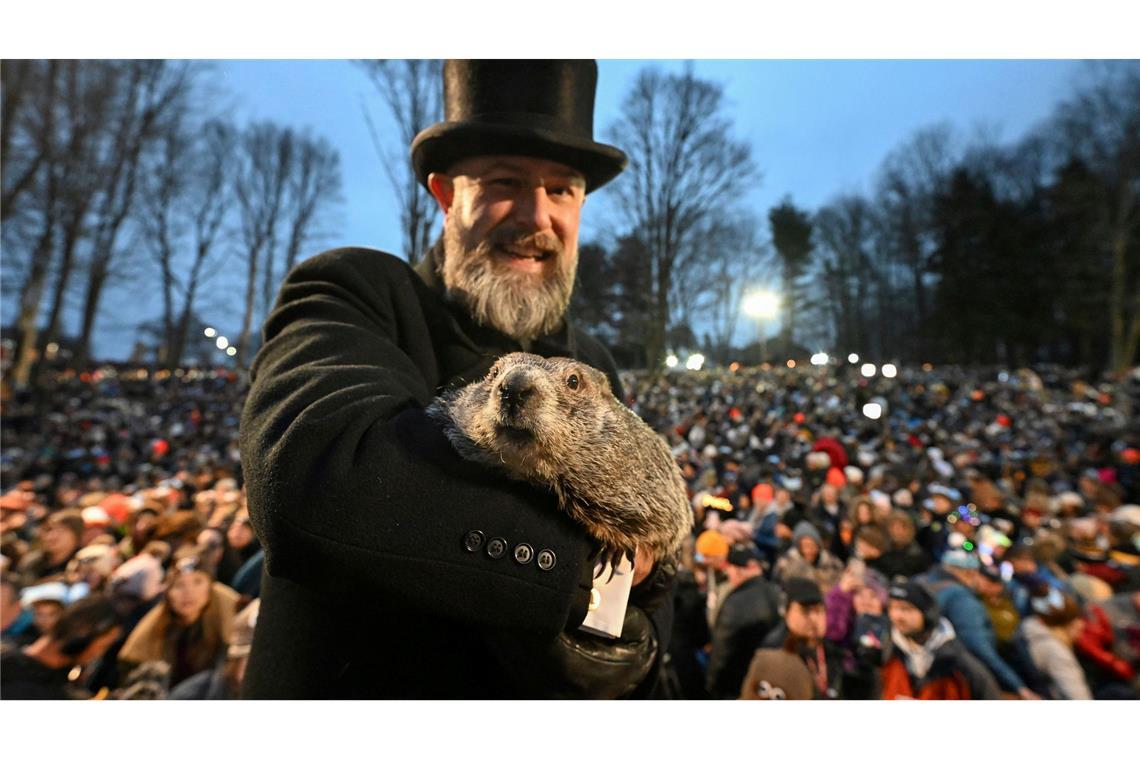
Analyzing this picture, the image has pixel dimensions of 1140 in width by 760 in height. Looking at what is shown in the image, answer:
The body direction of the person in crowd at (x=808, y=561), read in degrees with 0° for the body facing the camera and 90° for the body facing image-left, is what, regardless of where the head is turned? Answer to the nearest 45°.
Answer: approximately 0°

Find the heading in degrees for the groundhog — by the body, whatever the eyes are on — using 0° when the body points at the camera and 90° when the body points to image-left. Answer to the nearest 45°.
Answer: approximately 45°

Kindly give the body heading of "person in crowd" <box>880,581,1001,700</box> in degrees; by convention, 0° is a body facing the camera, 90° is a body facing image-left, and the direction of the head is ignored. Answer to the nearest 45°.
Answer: approximately 45°

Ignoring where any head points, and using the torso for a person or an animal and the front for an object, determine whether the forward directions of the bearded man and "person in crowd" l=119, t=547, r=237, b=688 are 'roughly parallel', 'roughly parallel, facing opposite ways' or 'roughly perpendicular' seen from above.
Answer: roughly parallel

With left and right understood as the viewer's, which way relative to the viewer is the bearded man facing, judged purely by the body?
facing the viewer and to the right of the viewer

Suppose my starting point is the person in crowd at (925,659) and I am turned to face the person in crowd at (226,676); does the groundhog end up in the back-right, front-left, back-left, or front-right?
front-left

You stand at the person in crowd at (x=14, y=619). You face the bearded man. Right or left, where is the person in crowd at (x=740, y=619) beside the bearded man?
left

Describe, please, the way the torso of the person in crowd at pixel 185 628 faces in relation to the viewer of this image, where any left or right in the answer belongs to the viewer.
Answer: facing the viewer

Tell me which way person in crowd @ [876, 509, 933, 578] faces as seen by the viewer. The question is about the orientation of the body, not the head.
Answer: toward the camera

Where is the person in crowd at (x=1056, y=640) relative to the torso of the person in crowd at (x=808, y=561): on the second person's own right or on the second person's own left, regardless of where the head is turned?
on the second person's own left

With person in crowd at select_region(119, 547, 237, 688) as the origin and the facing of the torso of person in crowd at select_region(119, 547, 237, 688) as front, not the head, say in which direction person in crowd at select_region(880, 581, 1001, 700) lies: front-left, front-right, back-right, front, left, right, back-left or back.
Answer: front-left
